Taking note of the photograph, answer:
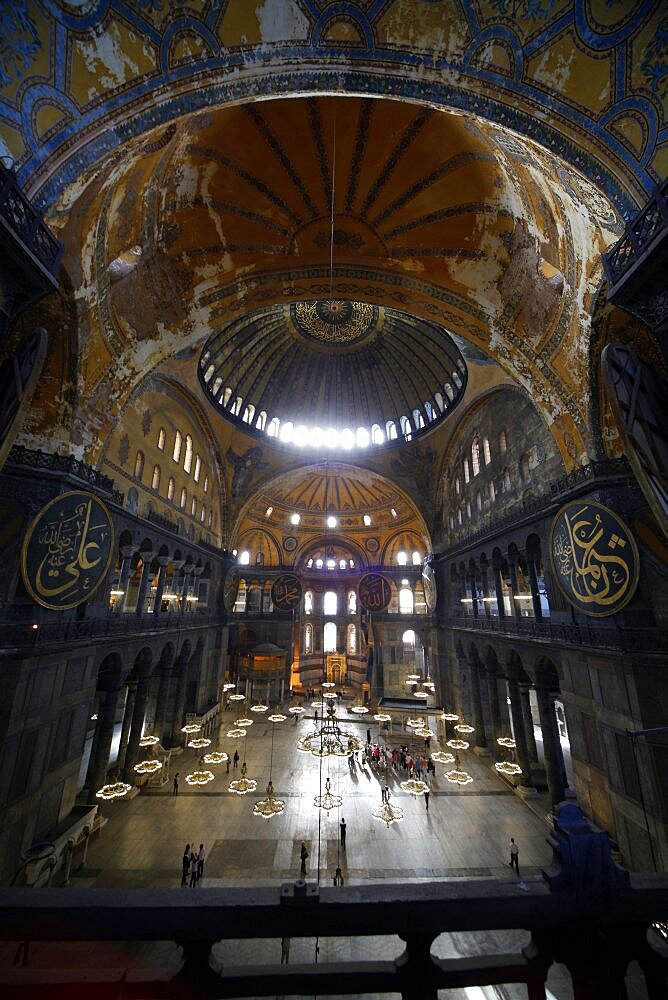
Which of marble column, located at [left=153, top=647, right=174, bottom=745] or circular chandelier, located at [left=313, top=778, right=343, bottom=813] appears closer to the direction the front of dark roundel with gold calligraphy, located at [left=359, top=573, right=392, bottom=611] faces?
the circular chandelier

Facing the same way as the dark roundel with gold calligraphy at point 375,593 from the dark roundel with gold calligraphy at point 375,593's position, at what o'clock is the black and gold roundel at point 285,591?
the black and gold roundel at point 285,591 is roughly at 3 o'clock from the dark roundel with gold calligraphy at point 375,593.

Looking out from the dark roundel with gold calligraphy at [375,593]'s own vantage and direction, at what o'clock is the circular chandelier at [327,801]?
The circular chandelier is roughly at 12 o'clock from the dark roundel with gold calligraphy.

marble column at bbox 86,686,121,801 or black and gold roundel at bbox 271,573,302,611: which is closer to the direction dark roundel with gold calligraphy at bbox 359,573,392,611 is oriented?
the marble column

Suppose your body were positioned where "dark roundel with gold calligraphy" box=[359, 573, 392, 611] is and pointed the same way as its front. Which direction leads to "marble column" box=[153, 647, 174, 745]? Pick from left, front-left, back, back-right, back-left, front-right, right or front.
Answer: front-right

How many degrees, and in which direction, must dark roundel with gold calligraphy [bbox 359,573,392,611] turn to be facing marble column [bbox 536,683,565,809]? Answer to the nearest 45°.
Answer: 0° — it already faces it

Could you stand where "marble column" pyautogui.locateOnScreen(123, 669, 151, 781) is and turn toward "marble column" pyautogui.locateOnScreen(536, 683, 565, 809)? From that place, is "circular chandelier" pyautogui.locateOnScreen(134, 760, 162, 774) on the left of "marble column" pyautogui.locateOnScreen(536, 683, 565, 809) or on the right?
right

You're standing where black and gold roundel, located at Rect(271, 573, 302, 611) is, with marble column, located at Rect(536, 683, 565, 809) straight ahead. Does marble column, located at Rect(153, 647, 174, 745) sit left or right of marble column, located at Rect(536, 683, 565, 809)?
right

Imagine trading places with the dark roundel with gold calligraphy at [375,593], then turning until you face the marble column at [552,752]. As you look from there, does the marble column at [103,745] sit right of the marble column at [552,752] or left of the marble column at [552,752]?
right

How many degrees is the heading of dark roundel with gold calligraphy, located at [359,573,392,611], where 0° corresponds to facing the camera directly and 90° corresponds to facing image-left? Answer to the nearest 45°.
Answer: approximately 0°

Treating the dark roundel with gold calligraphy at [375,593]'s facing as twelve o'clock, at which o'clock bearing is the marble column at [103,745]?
The marble column is roughly at 1 o'clock from the dark roundel with gold calligraphy.
